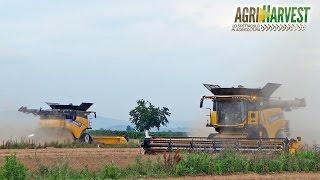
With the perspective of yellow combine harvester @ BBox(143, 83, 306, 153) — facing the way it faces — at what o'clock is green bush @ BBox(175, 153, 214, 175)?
The green bush is roughly at 11 o'clock from the yellow combine harvester.

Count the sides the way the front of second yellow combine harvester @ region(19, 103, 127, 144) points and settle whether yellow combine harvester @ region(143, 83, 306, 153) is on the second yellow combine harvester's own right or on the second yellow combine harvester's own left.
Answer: on the second yellow combine harvester's own right

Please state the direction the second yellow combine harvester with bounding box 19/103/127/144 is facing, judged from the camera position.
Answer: facing away from the viewer and to the right of the viewer

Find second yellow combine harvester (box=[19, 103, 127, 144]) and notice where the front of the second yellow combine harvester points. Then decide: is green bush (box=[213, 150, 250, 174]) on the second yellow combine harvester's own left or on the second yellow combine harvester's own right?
on the second yellow combine harvester's own right

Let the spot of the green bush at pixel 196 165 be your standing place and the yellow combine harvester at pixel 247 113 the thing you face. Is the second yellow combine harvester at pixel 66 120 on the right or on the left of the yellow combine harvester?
left

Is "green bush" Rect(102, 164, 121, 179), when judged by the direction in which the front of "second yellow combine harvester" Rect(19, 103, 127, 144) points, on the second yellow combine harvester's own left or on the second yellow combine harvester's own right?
on the second yellow combine harvester's own right

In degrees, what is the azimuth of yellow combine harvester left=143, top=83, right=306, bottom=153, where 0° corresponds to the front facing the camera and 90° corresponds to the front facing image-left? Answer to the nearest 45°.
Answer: approximately 45°

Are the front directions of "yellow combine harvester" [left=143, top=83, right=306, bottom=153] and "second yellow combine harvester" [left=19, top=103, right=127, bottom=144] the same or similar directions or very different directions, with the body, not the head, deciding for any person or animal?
very different directions
